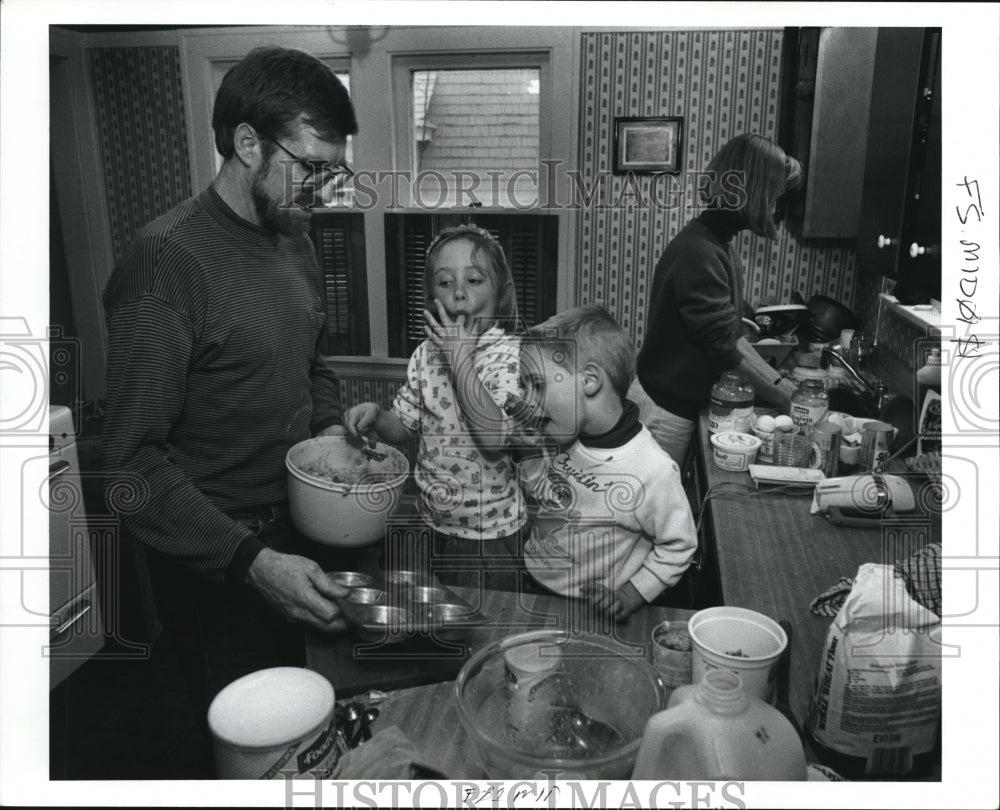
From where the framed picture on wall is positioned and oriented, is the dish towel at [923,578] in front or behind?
in front

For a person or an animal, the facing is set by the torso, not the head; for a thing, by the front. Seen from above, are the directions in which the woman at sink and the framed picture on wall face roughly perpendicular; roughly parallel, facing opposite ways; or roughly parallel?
roughly perpendicular

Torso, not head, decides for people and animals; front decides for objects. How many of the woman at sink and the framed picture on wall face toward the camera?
1

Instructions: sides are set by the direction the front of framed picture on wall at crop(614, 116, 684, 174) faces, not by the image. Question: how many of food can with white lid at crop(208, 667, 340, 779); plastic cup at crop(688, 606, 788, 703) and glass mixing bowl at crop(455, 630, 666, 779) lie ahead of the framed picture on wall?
3

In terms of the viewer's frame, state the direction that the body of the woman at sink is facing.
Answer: to the viewer's right

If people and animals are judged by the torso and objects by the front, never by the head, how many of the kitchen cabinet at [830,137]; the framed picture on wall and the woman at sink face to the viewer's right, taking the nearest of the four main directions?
1

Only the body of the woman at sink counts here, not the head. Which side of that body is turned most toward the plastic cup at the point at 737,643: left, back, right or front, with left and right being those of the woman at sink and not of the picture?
right

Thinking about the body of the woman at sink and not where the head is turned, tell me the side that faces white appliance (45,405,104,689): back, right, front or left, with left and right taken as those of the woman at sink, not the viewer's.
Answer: back

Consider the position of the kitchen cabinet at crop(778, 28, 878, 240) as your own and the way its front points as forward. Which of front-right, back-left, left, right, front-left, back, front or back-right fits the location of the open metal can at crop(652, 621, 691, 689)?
front-left

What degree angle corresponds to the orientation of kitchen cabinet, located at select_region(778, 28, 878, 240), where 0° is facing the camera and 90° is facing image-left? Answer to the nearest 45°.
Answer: approximately 45°

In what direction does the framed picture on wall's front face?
toward the camera

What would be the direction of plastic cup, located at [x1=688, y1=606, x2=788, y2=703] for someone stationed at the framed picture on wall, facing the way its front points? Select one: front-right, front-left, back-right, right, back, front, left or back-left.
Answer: front

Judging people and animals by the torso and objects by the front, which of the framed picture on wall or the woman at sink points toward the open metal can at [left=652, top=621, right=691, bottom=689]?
the framed picture on wall
